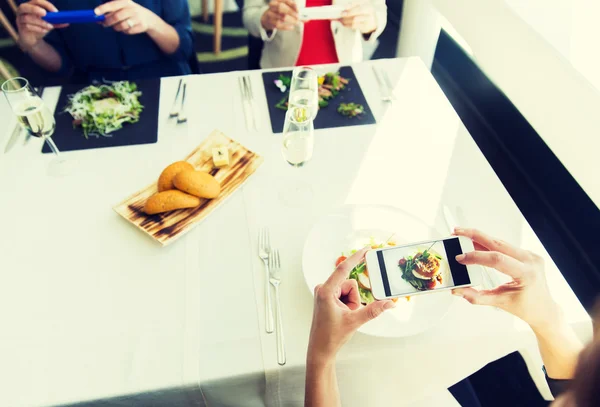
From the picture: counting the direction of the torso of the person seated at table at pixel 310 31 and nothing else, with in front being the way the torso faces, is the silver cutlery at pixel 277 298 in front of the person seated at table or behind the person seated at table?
in front

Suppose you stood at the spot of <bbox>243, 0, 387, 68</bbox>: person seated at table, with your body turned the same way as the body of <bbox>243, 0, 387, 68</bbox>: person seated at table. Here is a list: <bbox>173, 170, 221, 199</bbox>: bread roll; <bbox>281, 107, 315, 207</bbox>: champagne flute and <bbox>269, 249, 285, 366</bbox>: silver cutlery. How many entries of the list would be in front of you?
3

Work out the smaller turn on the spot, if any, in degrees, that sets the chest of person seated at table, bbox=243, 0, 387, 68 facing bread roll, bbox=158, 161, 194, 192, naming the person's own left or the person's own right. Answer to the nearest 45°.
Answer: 0° — they already face it

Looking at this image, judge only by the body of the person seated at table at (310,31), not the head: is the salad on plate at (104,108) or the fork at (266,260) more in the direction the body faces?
the fork

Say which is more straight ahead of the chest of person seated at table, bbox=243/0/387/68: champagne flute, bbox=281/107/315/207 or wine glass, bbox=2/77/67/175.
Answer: the champagne flute

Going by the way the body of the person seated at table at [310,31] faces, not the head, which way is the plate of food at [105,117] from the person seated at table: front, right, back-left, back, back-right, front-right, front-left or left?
front-right

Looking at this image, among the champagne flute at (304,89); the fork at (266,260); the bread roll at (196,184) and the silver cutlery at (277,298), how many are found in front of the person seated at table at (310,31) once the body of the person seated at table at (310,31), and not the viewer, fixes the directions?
4

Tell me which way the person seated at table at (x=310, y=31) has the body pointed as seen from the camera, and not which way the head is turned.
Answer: toward the camera

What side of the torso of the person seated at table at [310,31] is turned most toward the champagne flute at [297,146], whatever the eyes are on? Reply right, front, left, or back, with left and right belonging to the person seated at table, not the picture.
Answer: front

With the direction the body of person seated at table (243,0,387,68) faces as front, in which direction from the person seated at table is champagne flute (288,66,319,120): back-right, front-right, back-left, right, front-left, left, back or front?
front

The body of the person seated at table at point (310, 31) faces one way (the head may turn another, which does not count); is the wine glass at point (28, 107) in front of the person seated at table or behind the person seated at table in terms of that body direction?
in front

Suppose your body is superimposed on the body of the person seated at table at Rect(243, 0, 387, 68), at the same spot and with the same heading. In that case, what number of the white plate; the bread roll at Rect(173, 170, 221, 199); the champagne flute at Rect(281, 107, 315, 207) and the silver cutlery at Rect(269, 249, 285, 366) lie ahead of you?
4

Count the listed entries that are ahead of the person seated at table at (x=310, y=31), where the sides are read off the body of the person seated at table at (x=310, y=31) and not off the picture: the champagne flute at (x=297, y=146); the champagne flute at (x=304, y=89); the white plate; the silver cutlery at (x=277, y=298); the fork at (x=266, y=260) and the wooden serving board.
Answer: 6
